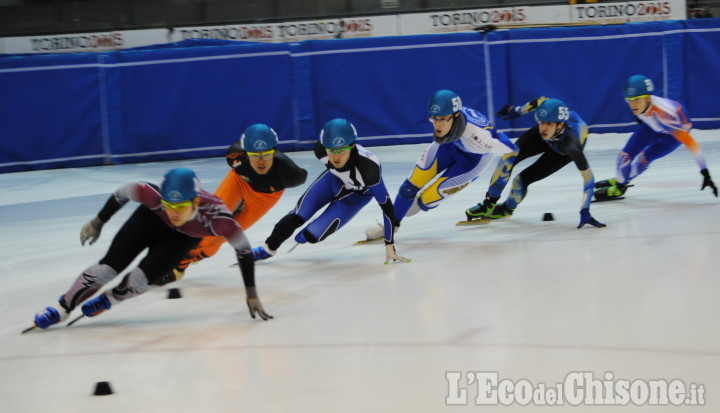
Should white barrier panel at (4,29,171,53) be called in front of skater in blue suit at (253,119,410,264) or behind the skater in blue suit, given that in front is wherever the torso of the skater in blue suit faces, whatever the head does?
behind

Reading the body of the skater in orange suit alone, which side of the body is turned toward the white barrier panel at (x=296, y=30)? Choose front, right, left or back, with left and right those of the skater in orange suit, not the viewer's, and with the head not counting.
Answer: back

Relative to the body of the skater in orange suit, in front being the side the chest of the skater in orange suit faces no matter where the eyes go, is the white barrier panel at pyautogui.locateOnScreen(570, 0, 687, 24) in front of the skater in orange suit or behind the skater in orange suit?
behind

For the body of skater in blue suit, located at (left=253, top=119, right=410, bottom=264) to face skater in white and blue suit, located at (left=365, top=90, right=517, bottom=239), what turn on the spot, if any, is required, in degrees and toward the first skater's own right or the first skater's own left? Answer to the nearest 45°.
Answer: approximately 135° to the first skater's own left

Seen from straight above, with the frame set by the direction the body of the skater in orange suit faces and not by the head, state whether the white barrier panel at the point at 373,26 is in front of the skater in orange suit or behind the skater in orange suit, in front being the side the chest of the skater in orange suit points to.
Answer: behind

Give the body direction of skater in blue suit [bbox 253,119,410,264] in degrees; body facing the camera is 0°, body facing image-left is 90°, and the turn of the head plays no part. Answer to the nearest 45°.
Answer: approximately 0°

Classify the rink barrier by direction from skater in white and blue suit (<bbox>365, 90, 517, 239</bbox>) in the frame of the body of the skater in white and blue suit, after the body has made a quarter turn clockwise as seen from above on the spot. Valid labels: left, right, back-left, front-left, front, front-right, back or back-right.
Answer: front-right
